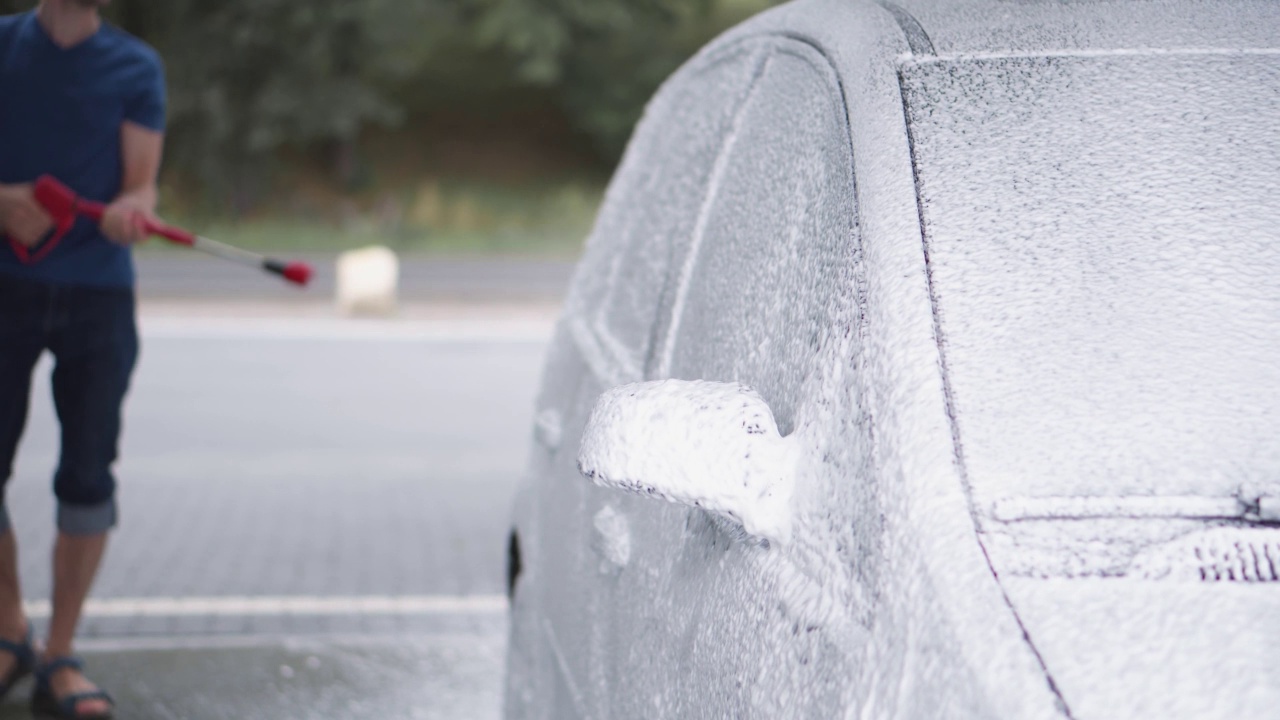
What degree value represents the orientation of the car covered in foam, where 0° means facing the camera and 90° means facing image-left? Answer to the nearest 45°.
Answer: approximately 315°

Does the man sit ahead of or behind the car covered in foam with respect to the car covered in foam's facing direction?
behind

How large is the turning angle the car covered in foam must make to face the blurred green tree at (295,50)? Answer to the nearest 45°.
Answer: approximately 180°
